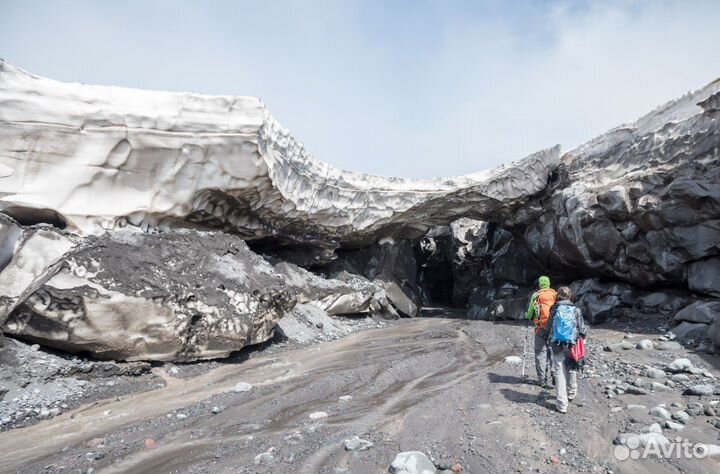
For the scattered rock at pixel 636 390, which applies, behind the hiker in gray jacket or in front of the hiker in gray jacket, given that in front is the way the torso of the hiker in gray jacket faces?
in front

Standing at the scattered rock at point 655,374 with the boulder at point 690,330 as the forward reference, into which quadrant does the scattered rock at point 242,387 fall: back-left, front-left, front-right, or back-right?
back-left

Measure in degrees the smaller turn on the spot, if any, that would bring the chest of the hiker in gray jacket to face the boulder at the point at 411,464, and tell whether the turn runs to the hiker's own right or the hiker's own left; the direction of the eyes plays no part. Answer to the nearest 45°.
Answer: approximately 135° to the hiker's own left

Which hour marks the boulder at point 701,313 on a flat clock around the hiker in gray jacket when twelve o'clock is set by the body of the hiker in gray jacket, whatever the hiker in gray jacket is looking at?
The boulder is roughly at 1 o'clock from the hiker in gray jacket.

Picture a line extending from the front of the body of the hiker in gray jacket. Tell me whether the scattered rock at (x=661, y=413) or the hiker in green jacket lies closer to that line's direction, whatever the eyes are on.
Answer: the hiker in green jacket

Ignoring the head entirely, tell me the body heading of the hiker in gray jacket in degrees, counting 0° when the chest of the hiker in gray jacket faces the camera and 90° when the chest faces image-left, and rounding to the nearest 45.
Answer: approximately 180°

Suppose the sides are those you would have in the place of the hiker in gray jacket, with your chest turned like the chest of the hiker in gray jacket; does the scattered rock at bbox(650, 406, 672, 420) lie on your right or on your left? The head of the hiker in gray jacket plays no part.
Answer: on your right

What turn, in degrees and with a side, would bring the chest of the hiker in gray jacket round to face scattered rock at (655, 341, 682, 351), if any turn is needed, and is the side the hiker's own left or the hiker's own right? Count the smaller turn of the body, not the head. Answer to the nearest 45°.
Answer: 0° — they already face it

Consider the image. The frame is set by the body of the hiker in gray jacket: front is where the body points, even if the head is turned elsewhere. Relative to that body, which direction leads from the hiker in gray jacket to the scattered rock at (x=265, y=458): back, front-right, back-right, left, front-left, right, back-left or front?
back-left

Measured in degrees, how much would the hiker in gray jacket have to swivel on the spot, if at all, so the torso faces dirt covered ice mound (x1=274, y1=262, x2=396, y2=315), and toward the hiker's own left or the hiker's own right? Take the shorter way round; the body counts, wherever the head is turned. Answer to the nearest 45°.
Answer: approximately 45° to the hiker's own left

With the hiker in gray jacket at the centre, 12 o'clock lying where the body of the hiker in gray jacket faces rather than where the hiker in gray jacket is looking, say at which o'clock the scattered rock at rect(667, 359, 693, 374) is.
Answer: The scattered rock is roughly at 1 o'clock from the hiker in gray jacket.

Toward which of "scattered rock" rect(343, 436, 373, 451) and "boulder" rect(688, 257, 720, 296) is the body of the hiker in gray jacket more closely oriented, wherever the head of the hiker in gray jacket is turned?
the boulder

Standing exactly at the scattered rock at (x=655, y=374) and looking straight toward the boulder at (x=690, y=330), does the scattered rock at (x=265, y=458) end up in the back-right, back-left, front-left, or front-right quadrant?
back-left
